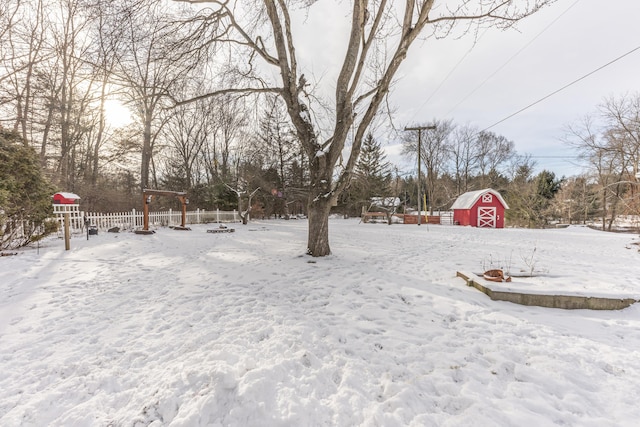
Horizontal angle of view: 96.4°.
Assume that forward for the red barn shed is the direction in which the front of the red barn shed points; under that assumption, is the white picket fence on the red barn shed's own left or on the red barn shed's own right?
on the red barn shed's own right

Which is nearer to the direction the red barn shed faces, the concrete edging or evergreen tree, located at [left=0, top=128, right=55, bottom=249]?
the concrete edging

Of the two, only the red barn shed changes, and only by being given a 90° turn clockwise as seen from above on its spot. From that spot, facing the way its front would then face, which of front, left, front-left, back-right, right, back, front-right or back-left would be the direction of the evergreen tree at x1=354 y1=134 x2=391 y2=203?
right

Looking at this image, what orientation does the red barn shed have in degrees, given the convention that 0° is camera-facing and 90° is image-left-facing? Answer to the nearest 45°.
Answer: approximately 315°

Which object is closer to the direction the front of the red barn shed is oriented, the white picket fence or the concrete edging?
the concrete edging

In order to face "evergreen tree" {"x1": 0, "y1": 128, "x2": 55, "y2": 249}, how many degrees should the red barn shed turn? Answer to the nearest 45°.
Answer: approximately 90° to its right
